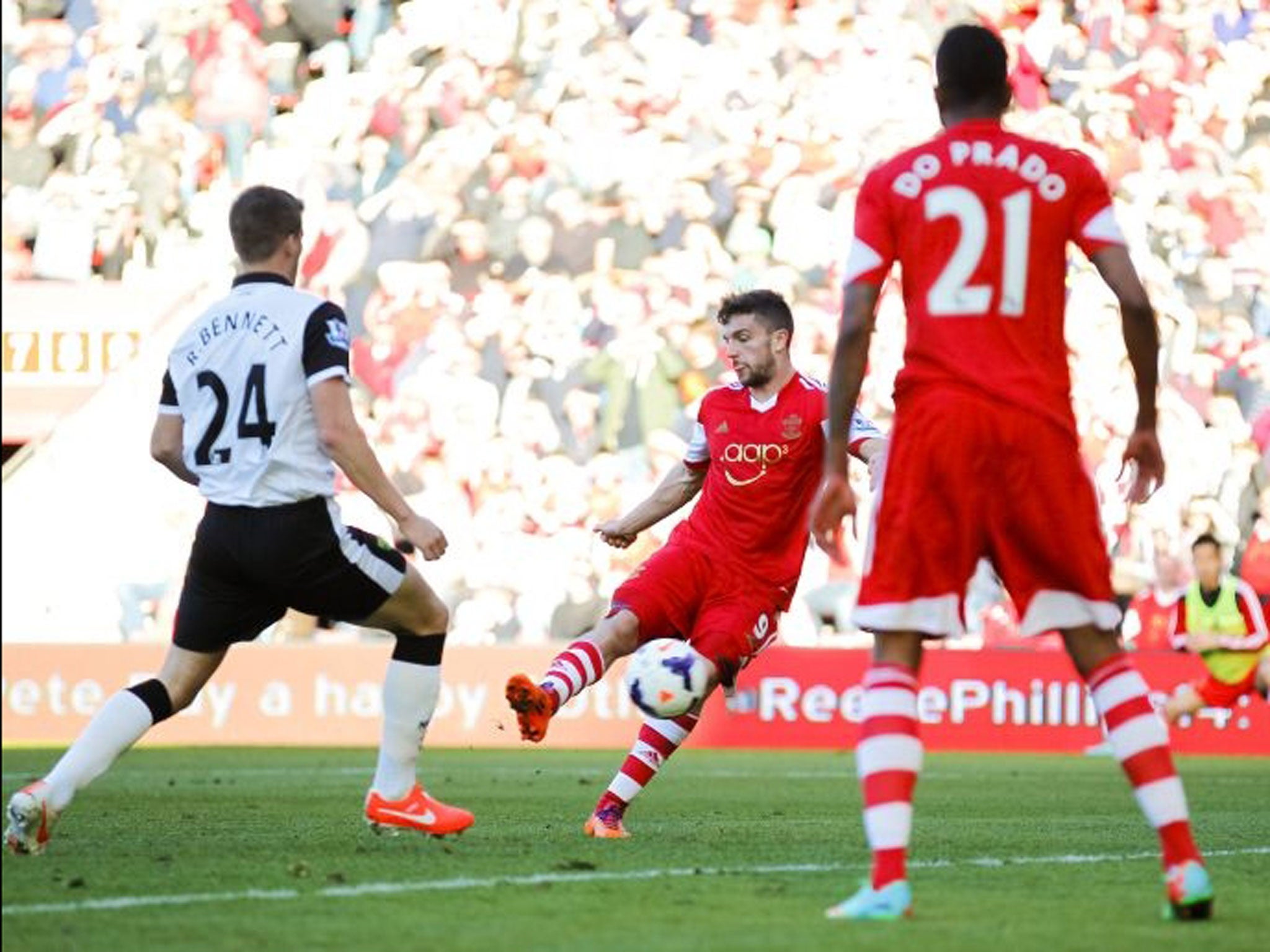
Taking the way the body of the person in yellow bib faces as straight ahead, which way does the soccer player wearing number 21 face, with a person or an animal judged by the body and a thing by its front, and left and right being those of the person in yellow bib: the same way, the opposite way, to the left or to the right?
the opposite way

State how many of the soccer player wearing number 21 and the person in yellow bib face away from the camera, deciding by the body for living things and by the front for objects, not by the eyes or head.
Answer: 1

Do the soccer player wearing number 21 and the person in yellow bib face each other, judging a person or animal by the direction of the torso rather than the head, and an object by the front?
yes

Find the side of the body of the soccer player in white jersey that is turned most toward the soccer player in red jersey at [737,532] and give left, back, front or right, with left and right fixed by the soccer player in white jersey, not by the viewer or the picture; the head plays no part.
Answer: front

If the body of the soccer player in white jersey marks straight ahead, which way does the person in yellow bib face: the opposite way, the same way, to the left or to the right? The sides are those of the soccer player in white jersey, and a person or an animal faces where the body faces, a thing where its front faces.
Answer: the opposite way

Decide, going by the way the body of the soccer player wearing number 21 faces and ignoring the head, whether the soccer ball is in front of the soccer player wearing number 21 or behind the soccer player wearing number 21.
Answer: in front

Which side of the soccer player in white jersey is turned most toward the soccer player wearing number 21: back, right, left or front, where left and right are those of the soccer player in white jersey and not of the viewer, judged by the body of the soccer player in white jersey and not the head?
right

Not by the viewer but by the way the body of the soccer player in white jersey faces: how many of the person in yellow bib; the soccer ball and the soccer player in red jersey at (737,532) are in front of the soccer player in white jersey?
3

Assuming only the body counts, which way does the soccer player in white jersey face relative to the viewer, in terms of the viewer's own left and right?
facing away from the viewer and to the right of the viewer

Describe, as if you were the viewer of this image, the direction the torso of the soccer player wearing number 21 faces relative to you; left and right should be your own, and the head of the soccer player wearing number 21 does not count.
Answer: facing away from the viewer

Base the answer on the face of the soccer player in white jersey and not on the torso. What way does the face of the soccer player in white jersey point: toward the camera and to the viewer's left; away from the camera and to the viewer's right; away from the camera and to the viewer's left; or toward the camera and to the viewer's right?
away from the camera and to the viewer's right

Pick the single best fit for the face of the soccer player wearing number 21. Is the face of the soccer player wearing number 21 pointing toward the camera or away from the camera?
away from the camera

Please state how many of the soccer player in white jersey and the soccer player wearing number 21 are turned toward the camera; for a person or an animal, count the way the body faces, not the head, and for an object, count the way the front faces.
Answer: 0
